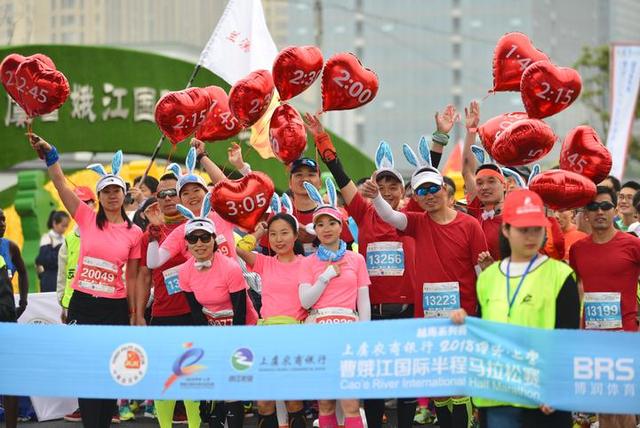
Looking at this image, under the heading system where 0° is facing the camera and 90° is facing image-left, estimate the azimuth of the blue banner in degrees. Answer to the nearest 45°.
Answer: approximately 0°

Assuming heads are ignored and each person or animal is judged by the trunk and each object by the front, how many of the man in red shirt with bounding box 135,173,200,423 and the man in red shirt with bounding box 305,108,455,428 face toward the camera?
2

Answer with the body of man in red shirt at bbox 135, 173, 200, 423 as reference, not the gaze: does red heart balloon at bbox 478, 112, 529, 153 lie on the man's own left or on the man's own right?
on the man's own left

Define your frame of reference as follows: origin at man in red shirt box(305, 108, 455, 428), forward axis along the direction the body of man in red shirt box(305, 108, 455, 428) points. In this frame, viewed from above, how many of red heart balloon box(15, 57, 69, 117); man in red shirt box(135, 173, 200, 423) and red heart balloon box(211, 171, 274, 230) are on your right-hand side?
3

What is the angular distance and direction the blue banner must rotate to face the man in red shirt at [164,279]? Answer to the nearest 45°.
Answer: approximately 135° to its right

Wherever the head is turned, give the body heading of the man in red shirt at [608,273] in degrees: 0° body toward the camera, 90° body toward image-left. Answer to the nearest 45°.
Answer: approximately 0°
